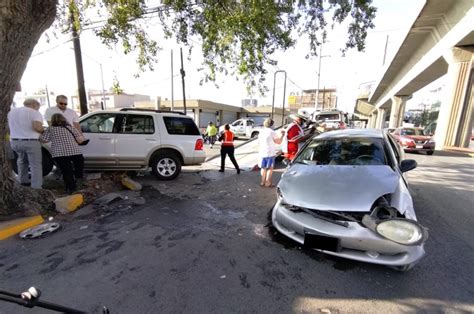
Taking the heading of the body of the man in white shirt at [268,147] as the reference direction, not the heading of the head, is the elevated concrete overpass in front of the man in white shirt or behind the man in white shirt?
in front

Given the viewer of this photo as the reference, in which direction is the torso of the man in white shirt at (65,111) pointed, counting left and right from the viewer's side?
facing the viewer

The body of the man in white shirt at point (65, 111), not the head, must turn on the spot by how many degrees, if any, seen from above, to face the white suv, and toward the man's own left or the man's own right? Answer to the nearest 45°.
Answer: approximately 90° to the man's own left

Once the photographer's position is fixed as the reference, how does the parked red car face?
facing the viewer and to the right of the viewer

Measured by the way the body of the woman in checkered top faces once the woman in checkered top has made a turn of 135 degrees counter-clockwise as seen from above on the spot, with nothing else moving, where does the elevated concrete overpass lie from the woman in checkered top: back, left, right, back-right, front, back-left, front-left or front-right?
back-left

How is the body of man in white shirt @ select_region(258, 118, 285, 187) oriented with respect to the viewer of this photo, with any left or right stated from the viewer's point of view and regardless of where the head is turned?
facing away from the viewer and to the right of the viewer

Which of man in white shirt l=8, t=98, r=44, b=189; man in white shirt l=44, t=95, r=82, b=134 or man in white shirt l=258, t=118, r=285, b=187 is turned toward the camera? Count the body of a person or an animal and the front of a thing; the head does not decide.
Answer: man in white shirt l=44, t=95, r=82, b=134

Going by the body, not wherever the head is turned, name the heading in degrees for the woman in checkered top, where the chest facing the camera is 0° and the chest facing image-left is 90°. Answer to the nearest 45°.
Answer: approximately 180°

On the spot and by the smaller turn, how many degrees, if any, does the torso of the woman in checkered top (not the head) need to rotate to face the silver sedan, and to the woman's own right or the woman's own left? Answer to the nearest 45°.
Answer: approximately 135° to the woman's own right

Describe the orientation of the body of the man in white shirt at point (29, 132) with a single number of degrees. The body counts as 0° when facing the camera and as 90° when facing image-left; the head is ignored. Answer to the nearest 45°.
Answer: approximately 225°
